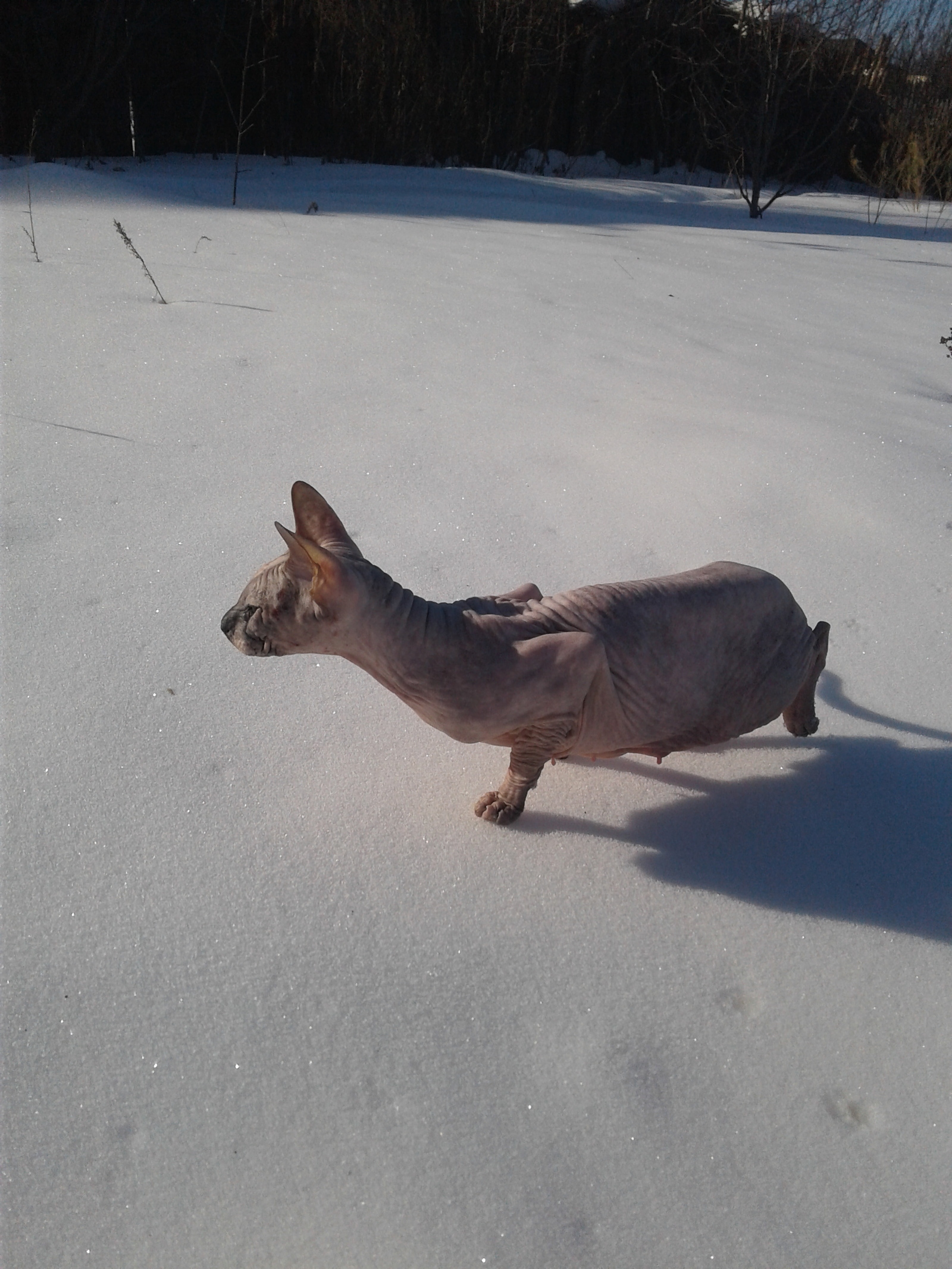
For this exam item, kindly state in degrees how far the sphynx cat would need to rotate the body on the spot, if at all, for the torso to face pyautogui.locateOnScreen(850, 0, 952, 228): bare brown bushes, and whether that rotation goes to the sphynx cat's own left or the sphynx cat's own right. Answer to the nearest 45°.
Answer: approximately 90° to the sphynx cat's own right

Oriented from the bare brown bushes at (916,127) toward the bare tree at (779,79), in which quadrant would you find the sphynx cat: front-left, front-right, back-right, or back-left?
front-left

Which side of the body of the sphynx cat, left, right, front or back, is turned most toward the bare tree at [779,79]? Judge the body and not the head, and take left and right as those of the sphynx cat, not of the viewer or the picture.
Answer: right

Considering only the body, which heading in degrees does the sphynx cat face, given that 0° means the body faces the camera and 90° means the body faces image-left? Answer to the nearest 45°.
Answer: approximately 90°

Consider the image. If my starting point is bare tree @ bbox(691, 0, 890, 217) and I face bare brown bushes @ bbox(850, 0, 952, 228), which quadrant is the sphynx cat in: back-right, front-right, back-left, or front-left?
back-right

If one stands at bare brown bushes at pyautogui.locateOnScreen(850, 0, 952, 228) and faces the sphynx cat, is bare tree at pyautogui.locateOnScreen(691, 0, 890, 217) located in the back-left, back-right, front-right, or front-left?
front-right
